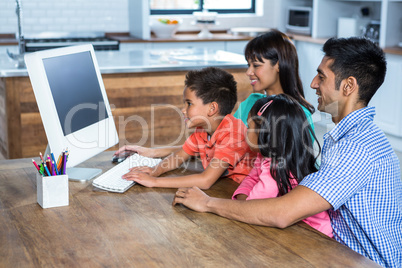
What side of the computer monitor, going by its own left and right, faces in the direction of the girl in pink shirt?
front

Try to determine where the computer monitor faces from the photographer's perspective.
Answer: facing the viewer and to the right of the viewer

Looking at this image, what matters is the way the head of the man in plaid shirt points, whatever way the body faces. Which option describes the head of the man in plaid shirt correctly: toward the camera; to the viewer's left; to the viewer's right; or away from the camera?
to the viewer's left

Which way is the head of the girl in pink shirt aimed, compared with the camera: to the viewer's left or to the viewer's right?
to the viewer's left

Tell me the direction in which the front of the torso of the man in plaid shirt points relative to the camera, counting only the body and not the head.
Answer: to the viewer's left

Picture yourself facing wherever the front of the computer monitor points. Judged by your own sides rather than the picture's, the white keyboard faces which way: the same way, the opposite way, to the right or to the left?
the same way

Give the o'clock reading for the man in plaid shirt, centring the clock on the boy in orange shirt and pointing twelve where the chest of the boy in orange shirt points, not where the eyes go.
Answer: The man in plaid shirt is roughly at 8 o'clock from the boy in orange shirt.

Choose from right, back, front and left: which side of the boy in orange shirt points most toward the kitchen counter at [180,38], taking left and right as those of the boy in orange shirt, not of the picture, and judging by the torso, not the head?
right

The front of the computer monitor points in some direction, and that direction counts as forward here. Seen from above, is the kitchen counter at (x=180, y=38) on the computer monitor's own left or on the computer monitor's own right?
on the computer monitor's own left

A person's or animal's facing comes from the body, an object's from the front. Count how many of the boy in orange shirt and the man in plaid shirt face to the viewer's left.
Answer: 2

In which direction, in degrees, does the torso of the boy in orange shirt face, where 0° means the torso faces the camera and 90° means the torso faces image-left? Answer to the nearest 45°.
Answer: approximately 90°

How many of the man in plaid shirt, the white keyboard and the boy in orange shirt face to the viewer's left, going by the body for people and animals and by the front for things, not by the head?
2
